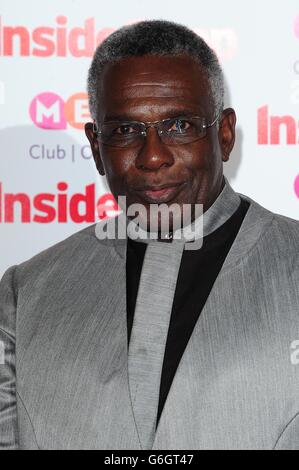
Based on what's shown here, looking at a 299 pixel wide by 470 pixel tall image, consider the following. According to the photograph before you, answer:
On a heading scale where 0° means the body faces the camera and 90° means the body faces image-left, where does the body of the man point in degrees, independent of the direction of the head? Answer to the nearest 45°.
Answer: approximately 0°
